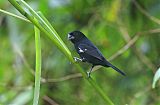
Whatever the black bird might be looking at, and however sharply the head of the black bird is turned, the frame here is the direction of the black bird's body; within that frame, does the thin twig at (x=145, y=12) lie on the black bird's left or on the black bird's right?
on the black bird's right

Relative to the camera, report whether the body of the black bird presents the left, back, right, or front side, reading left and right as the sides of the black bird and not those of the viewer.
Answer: left
